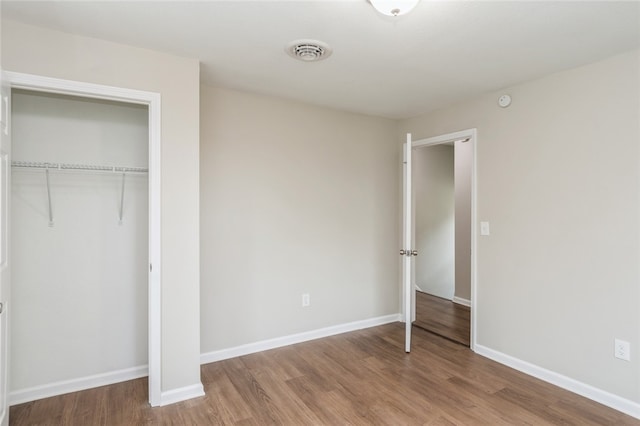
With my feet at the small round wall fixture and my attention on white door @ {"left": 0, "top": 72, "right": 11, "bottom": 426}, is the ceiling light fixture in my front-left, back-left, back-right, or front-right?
front-left

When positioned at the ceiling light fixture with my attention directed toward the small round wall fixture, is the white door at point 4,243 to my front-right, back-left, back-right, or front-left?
back-left

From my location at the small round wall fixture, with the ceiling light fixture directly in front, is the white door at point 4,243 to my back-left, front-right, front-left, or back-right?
front-right

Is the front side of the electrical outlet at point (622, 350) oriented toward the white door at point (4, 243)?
yes

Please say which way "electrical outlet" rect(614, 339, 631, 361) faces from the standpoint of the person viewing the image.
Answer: facing the viewer and to the left of the viewer
